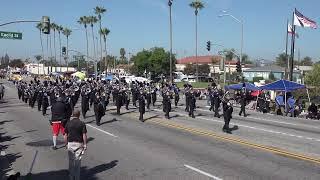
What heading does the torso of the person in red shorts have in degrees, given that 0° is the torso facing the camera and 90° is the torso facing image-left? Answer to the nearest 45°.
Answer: approximately 180°

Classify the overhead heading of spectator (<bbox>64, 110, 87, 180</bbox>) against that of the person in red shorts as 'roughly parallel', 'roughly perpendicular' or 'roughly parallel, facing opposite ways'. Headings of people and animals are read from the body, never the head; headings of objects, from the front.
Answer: roughly parallel

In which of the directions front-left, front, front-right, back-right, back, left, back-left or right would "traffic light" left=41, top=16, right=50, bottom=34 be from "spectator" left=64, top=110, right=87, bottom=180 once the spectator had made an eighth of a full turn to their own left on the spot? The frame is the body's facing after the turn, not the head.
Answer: front-right

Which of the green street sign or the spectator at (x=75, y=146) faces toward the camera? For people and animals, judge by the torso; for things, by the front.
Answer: the green street sign

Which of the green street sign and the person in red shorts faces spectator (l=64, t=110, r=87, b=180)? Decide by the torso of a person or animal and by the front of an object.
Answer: the green street sign

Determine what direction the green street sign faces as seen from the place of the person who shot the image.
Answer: facing the viewer

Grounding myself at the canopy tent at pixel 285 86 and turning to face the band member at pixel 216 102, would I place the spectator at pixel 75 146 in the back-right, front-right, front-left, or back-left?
front-left

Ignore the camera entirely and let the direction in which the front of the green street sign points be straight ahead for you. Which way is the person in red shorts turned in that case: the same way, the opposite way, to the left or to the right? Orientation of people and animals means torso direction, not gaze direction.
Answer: the opposite way

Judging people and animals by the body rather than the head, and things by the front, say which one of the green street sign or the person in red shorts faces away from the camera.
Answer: the person in red shorts

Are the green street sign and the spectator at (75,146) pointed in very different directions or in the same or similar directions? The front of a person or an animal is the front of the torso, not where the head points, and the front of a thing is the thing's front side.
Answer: very different directions

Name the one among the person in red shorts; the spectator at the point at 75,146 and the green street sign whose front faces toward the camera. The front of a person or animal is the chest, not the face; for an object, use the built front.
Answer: the green street sign

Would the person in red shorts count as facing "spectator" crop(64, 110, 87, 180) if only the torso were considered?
no

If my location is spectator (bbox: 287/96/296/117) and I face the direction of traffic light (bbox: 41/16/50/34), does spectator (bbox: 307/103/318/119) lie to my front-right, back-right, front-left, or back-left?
back-left

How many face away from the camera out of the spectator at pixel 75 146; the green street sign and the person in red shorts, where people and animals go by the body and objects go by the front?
2

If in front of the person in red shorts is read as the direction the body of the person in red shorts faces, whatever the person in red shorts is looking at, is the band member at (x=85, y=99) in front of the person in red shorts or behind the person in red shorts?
in front

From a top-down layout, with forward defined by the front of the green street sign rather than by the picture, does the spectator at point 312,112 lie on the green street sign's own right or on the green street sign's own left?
on the green street sign's own left

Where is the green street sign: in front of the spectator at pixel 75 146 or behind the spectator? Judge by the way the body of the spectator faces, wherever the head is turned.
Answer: in front

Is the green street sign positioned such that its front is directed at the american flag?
no

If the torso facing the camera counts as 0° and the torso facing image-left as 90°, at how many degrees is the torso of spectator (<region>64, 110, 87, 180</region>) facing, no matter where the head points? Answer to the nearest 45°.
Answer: approximately 180°
